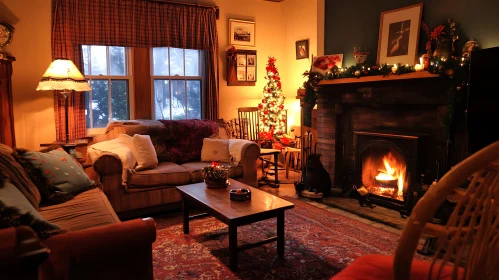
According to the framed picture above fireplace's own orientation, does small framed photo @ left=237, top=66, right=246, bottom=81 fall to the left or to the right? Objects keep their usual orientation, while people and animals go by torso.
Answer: on its right

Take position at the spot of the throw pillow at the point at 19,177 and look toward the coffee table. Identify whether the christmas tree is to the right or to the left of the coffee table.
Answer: left

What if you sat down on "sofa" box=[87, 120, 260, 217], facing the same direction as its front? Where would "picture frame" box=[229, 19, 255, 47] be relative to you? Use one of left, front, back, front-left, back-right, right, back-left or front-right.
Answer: left

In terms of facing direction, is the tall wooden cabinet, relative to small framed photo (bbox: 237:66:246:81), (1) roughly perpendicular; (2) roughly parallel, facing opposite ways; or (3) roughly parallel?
roughly perpendicular

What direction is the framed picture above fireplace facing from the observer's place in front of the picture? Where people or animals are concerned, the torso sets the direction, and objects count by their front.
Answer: facing the viewer and to the left of the viewer

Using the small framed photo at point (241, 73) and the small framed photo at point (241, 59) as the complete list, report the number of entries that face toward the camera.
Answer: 2

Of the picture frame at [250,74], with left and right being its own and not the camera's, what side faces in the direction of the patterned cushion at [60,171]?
front

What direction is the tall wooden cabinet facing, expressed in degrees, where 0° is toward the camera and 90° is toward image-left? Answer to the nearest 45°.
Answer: approximately 315°

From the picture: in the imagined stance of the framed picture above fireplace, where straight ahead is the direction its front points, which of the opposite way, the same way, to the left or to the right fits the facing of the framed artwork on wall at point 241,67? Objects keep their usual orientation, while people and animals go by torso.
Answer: to the left

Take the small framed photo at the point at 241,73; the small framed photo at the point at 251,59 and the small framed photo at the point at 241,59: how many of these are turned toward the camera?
3

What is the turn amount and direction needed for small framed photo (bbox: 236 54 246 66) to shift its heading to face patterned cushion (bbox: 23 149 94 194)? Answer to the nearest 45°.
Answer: approximately 45° to its right
